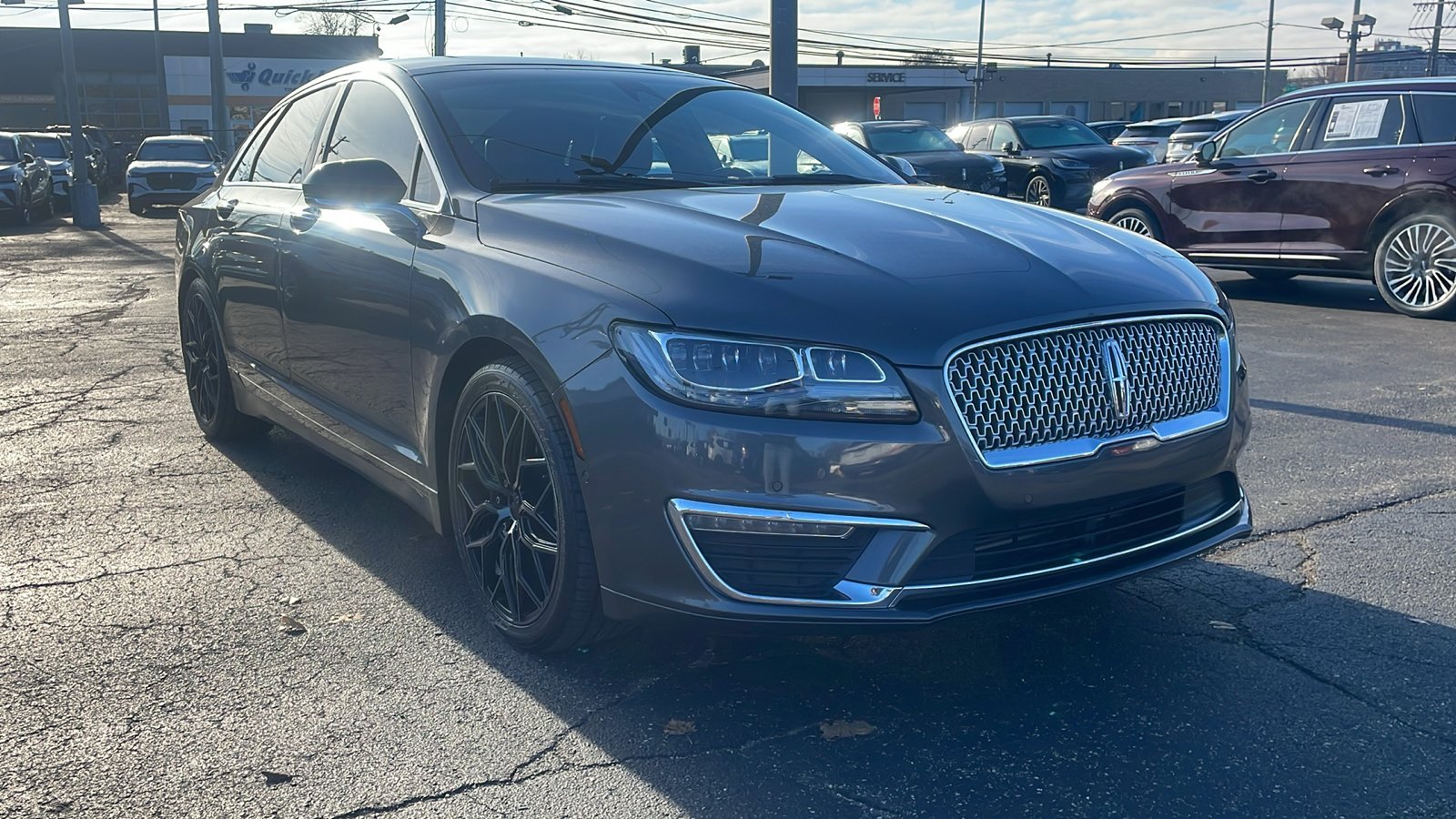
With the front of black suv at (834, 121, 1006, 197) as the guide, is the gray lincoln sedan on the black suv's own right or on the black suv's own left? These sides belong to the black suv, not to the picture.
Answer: on the black suv's own right

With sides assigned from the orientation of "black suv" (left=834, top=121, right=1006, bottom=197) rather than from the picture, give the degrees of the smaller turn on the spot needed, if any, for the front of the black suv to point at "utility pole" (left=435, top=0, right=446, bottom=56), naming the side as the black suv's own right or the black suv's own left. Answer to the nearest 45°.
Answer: approximately 180°

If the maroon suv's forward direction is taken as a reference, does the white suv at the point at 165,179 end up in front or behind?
in front

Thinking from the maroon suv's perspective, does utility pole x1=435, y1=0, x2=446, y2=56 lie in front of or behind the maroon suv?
in front

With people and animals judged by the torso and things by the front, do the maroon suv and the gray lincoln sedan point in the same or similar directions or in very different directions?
very different directions

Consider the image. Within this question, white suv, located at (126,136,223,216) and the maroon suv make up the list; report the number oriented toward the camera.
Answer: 1

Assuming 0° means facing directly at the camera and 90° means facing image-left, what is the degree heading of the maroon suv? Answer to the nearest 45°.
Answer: approximately 135°

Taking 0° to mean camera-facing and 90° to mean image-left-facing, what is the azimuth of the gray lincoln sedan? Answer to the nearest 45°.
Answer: approximately 315°

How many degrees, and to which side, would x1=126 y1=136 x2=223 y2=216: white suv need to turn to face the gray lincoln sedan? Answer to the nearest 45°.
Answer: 0° — it already faces it

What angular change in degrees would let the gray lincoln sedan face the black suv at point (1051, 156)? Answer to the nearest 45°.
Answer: approximately 135° to its left

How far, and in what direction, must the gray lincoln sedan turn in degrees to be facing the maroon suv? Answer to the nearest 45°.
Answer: approximately 90° to its left

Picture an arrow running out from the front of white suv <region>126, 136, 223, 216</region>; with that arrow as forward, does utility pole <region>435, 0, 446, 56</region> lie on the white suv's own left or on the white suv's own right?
on the white suv's own left

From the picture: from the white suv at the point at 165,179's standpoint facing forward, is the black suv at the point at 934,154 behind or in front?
in front
